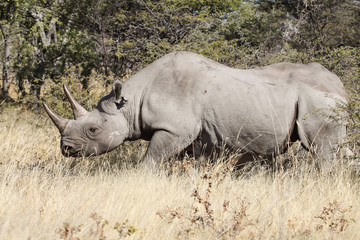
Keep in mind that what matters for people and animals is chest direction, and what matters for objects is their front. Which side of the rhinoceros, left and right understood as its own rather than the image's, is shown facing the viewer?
left
